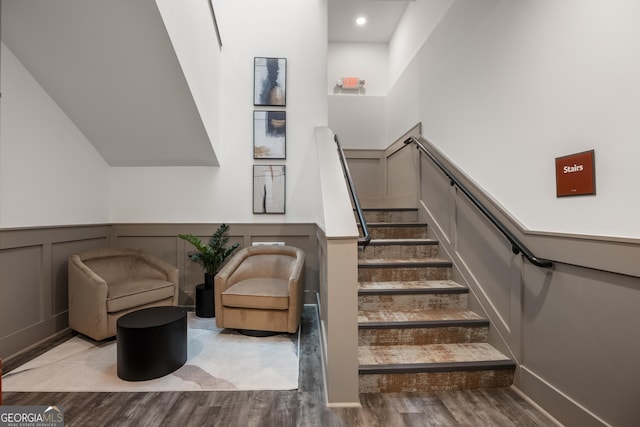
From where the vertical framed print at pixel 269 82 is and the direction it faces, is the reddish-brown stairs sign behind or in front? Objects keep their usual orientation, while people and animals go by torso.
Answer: in front

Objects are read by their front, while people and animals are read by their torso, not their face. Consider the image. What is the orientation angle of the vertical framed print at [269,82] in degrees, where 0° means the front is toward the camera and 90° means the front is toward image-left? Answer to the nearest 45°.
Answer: approximately 0°

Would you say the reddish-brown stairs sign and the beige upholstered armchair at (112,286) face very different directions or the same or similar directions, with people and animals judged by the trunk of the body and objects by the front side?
very different directions

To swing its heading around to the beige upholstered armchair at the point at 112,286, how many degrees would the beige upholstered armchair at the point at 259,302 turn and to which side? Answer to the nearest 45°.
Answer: approximately 90° to its right

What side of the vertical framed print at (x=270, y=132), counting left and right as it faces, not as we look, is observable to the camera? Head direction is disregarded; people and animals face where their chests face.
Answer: front

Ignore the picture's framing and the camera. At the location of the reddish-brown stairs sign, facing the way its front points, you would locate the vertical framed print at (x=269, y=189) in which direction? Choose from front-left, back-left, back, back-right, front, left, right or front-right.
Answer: front-right

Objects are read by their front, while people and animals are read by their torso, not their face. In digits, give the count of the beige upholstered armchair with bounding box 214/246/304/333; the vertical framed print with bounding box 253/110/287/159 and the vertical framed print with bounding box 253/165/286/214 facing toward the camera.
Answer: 3

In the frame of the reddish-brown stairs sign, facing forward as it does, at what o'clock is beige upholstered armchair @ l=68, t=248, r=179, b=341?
The beige upholstered armchair is roughly at 1 o'clock from the reddish-brown stairs sign.
